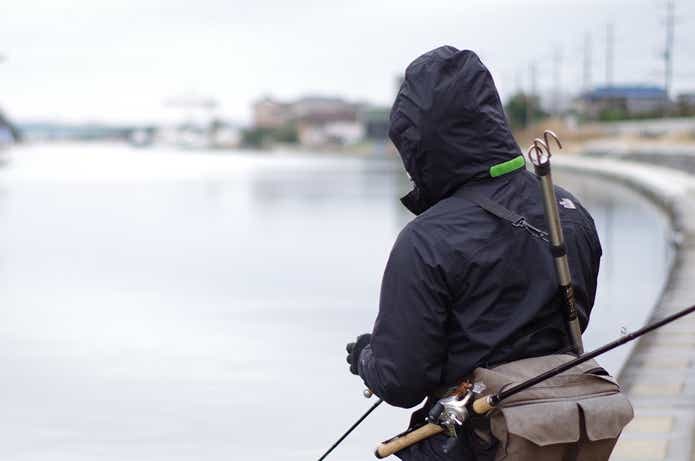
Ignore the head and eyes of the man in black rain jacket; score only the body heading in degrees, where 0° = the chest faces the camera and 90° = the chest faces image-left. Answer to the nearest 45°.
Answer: approximately 135°

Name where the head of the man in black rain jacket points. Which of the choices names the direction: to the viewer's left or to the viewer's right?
to the viewer's left
